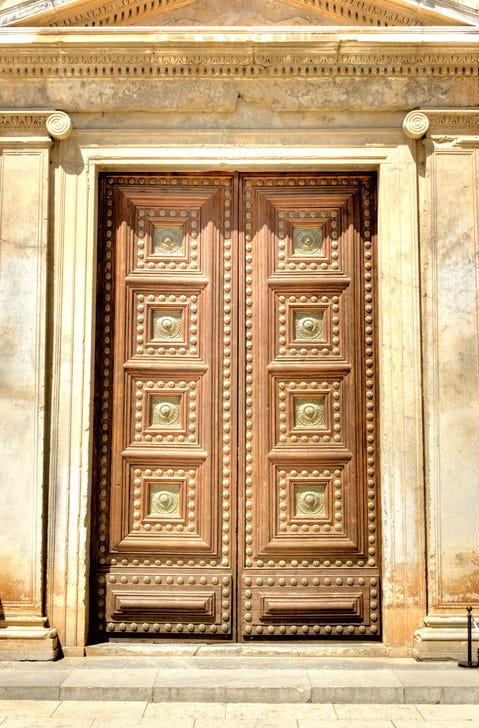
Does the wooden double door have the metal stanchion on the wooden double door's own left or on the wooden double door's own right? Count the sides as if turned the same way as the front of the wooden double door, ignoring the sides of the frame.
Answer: on the wooden double door's own left

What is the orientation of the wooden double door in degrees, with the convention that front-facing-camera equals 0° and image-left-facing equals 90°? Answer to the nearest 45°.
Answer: approximately 0°
